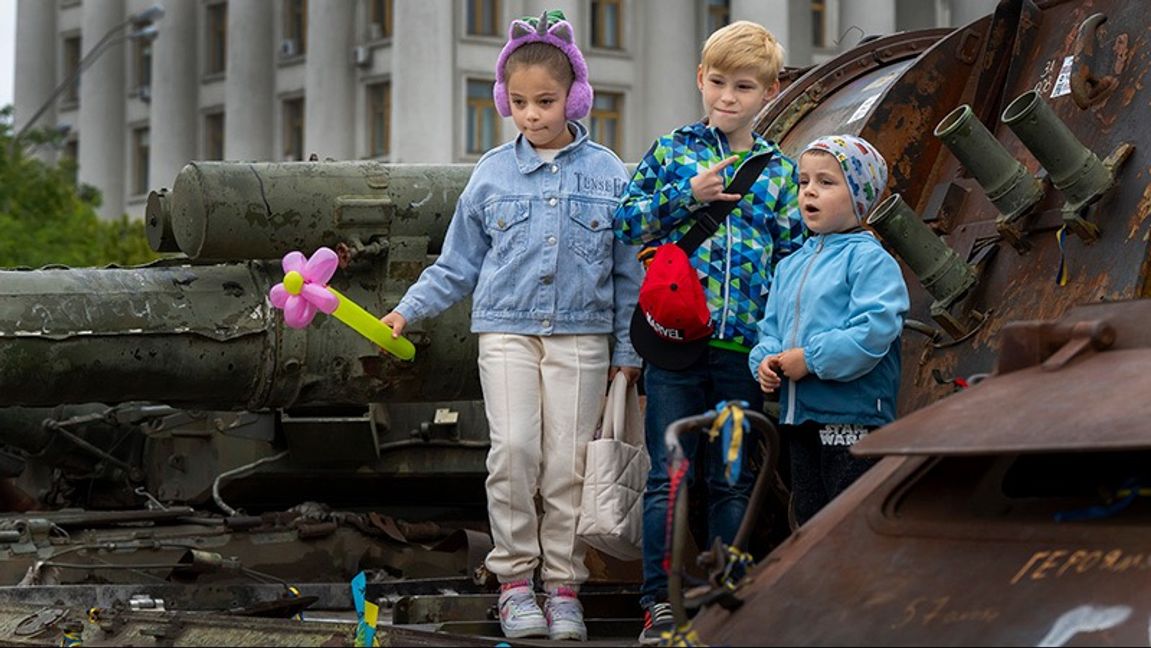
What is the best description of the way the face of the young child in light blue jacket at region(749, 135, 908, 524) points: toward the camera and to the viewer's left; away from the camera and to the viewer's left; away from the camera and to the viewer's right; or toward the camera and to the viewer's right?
toward the camera and to the viewer's left

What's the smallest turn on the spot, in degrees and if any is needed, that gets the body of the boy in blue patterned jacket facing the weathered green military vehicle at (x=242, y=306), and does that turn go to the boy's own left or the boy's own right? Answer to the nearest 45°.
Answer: approximately 135° to the boy's own right

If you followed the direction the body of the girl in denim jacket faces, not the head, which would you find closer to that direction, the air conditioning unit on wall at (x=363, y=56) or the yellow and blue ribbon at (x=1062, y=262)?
the yellow and blue ribbon

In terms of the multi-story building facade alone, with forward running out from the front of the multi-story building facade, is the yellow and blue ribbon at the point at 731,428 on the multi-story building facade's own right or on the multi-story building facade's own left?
on the multi-story building facade's own left

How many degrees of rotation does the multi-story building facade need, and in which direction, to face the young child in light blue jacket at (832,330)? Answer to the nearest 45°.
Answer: approximately 45° to its left

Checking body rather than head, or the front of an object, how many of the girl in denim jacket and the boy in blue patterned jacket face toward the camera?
2

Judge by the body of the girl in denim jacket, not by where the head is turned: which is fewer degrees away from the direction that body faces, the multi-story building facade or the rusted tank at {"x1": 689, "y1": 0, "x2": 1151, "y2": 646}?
the rusted tank

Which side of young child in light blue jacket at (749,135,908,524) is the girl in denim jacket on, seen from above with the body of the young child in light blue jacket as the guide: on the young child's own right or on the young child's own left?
on the young child's own right
